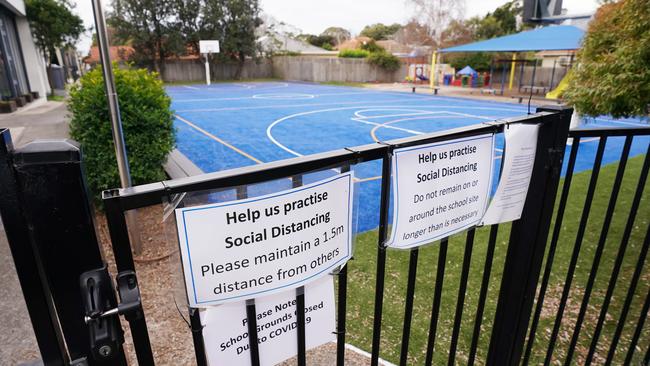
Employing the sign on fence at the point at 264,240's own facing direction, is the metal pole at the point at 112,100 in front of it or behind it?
behind

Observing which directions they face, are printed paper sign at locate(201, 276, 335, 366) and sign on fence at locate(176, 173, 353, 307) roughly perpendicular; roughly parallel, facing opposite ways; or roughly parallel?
roughly parallel

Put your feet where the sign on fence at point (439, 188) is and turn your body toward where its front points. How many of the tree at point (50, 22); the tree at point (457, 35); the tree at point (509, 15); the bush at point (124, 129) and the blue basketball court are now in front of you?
0

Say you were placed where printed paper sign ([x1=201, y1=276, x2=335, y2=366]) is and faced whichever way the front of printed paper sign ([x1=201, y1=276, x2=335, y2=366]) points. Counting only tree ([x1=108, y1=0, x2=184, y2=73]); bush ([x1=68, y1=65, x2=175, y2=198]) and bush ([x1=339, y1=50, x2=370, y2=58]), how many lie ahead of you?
0

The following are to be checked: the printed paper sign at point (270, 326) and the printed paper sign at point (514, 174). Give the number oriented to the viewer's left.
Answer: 0

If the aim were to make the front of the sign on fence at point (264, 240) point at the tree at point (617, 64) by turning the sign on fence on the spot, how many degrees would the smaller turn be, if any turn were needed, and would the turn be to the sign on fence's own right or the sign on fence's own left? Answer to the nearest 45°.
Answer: approximately 90° to the sign on fence's own left

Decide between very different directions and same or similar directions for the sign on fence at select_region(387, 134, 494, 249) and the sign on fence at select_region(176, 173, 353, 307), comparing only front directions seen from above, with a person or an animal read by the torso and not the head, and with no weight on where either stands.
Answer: same or similar directions

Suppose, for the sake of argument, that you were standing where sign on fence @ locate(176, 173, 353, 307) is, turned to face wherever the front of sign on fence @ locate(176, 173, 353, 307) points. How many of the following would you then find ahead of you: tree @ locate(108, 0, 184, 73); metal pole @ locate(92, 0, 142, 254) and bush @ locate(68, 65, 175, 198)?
0

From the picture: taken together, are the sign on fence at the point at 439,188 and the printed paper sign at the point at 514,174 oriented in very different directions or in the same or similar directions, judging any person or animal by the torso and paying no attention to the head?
same or similar directions

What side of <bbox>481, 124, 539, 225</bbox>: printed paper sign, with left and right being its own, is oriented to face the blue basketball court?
back

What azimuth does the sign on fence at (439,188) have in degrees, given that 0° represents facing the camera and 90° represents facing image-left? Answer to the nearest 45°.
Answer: approximately 315°

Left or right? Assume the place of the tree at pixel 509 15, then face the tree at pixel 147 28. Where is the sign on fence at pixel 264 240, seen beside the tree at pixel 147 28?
left

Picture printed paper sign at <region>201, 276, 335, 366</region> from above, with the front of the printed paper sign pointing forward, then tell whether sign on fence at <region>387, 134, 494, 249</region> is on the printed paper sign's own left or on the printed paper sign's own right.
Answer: on the printed paper sign's own left

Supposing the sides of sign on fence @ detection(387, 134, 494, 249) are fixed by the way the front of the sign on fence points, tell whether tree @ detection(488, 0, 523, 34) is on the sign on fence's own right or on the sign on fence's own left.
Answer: on the sign on fence's own left

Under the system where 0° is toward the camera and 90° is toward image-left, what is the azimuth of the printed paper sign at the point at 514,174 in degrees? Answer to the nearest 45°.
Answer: approximately 315°

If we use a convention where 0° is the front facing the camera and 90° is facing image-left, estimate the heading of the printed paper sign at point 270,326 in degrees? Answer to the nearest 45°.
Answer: approximately 315°

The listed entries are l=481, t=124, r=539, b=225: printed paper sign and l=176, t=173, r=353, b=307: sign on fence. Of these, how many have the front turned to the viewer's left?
0

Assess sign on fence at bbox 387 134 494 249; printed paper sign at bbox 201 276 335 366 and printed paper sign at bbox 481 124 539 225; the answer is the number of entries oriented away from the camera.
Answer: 0

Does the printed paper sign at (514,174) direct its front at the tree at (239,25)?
no

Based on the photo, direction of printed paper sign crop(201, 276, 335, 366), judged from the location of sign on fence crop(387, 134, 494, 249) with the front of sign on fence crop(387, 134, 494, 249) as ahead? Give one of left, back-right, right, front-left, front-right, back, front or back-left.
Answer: right

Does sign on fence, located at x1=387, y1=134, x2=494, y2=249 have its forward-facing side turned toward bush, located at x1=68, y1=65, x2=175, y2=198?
no

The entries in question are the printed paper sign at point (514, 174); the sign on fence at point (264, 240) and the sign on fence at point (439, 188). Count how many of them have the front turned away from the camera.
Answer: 0
